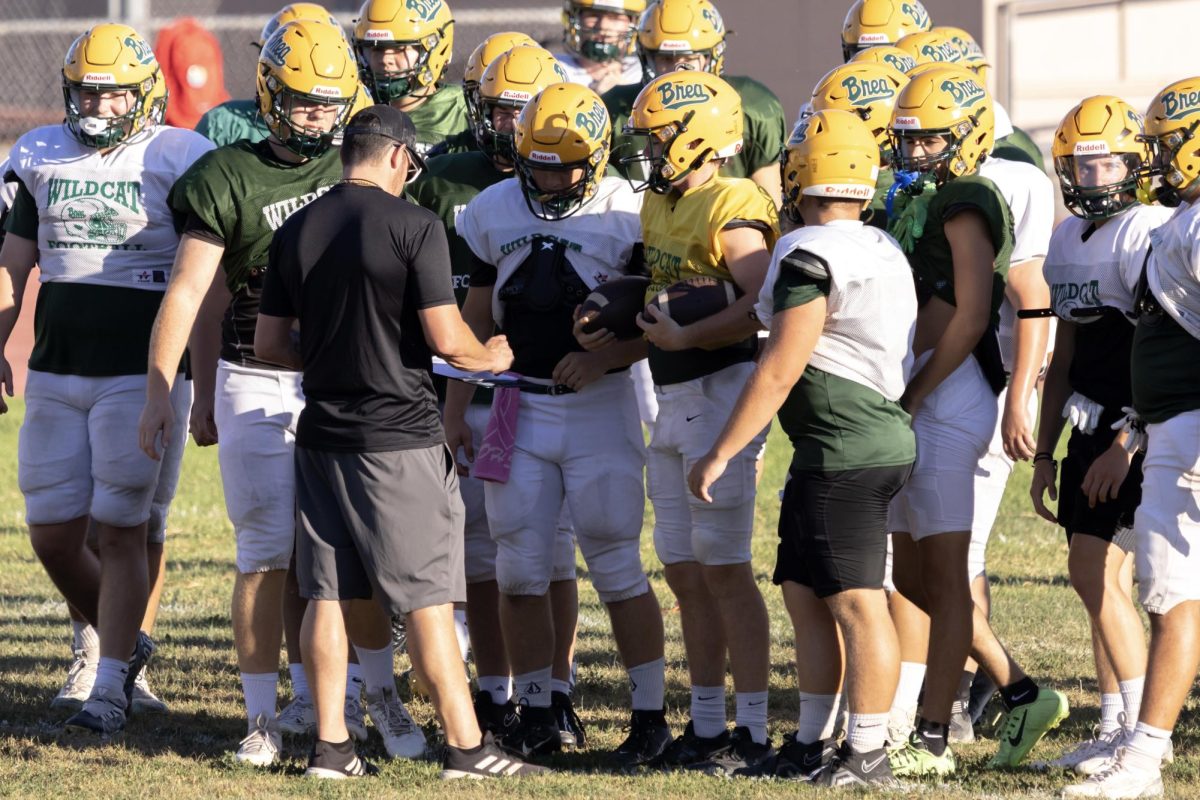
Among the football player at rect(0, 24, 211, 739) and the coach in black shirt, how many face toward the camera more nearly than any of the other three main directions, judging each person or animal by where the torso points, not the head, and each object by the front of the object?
1

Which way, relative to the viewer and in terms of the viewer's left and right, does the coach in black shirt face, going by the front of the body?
facing away from the viewer and to the right of the viewer

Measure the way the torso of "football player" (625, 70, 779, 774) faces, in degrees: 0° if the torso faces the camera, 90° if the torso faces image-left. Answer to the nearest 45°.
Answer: approximately 45°

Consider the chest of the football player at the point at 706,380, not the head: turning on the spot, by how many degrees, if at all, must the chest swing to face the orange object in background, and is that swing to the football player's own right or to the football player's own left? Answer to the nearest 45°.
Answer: approximately 90° to the football player's own right

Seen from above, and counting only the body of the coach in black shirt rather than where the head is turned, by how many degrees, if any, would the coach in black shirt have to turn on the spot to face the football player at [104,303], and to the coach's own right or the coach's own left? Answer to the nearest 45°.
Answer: approximately 90° to the coach's own left

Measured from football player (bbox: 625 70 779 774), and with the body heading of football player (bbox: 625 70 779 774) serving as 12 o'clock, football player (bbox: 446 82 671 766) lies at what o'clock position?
football player (bbox: 446 82 671 766) is roughly at 2 o'clock from football player (bbox: 625 70 779 774).

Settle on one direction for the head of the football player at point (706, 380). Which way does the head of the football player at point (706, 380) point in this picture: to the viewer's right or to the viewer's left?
to the viewer's left

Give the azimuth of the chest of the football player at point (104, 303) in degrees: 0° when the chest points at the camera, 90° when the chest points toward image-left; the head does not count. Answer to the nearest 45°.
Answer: approximately 0°

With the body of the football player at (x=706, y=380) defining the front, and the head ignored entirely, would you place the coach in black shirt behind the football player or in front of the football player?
in front

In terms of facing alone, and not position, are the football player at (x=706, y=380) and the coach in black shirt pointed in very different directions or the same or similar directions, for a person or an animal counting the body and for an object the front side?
very different directions

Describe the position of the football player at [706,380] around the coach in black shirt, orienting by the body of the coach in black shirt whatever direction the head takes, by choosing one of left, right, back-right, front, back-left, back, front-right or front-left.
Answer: front-right

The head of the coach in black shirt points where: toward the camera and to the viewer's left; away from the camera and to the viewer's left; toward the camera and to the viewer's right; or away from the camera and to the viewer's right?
away from the camera and to the viewer's right
